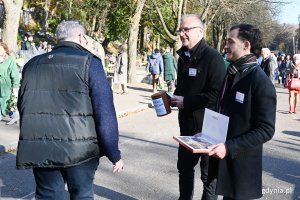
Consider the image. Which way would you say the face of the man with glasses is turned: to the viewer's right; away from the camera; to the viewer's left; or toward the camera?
to the viewer's left

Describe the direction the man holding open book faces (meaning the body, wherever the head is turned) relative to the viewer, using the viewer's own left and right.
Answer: facing to the left of the viewer

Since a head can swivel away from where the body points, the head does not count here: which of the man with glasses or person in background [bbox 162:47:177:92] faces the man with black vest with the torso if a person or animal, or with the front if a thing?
the man with glasses

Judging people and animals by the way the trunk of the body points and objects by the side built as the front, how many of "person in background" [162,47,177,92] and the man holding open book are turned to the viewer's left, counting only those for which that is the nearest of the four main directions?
1

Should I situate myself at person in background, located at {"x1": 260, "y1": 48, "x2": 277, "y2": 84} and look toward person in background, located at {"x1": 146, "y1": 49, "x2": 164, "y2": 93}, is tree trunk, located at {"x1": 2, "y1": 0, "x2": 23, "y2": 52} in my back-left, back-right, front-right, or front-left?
front-left

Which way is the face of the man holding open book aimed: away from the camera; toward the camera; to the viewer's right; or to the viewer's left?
to the viewer's left

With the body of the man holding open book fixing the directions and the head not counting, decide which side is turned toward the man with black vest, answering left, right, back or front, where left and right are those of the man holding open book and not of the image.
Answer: front

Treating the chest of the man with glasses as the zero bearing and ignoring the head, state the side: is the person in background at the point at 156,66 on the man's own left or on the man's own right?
on the man's own right

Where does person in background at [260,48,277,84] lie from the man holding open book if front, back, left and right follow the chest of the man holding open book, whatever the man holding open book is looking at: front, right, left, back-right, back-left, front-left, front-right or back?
right

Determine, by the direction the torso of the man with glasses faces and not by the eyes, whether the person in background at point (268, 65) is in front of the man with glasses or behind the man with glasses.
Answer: behind
